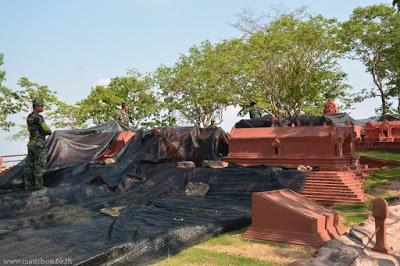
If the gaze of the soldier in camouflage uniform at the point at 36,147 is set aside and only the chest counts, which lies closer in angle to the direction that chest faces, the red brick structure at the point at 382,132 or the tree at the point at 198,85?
the red brick structure

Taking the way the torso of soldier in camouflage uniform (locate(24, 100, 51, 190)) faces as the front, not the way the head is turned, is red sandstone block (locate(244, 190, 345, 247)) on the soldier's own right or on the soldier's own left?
on the soldier's own right

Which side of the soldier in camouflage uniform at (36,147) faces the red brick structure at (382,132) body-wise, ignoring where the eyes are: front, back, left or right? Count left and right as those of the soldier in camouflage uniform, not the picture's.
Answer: front

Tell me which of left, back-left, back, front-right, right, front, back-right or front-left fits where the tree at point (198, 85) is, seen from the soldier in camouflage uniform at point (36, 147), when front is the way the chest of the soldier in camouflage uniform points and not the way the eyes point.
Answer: front-left

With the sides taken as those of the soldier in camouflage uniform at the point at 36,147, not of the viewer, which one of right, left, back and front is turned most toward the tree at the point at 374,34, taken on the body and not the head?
front

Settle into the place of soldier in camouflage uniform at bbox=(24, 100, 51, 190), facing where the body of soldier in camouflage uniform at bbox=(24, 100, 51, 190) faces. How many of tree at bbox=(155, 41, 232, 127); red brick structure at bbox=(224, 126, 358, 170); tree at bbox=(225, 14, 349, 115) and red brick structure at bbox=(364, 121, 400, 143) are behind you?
0

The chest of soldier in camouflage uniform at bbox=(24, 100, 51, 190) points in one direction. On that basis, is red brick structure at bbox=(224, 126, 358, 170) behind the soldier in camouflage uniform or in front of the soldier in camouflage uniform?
in front

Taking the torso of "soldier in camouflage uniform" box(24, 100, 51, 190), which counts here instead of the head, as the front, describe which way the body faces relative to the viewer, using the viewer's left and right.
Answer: facing to the right of the viewer

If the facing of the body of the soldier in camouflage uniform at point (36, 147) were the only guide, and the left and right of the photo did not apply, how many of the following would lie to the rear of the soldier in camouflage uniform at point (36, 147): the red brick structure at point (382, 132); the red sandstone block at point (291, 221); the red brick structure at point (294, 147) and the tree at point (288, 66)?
0

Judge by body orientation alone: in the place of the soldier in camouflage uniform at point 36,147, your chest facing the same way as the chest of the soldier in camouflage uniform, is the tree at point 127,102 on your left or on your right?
on your left

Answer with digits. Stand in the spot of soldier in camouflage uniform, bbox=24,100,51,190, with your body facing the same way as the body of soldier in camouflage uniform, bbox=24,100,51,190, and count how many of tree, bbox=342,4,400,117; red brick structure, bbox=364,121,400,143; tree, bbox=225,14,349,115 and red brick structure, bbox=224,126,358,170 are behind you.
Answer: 0

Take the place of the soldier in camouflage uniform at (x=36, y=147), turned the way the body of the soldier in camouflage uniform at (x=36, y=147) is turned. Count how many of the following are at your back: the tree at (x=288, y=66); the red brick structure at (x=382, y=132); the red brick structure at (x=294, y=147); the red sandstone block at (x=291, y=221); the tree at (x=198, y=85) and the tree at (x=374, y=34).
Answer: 0
